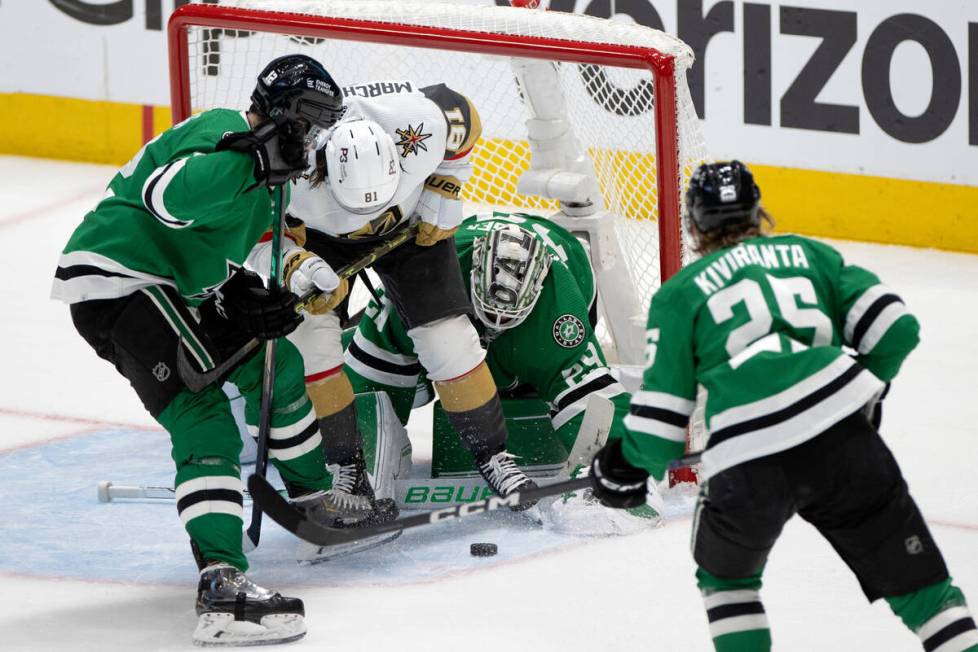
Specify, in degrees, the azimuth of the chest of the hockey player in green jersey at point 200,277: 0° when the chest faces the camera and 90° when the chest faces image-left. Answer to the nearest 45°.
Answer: approximately 270°

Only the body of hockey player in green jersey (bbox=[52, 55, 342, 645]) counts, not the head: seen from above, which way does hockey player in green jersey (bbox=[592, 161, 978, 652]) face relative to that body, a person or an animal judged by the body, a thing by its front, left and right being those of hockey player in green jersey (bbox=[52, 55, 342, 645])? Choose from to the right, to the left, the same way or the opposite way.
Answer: to the left

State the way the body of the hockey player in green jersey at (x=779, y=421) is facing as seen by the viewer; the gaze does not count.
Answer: away from the camera

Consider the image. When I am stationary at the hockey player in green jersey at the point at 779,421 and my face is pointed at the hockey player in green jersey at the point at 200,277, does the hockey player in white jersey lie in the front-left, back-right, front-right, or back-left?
front-right

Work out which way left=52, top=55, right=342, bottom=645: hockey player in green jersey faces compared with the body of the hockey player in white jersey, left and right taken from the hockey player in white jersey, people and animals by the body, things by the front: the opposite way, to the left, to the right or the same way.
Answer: to the left

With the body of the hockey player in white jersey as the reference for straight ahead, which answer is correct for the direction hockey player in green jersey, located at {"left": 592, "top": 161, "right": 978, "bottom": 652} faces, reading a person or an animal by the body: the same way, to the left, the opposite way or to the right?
the opposite way

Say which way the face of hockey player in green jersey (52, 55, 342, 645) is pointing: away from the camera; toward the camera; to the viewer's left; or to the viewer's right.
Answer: to the viewer's right

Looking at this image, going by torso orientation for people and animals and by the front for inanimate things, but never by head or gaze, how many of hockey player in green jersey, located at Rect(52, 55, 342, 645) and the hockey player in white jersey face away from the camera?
0

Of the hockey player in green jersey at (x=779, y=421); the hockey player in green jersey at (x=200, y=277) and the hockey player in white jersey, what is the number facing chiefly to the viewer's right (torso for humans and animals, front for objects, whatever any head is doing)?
1

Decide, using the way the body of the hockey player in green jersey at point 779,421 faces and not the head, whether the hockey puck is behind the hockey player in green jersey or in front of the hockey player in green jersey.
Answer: in front

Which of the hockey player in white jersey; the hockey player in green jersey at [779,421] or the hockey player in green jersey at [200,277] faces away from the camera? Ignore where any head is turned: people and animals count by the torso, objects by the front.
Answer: the hockey player in green jersey at [779,421]
